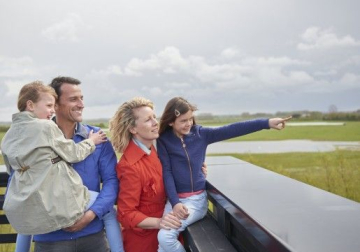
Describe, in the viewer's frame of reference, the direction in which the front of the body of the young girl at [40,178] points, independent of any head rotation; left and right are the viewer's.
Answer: facing away from the viewer and to the right of the viewer

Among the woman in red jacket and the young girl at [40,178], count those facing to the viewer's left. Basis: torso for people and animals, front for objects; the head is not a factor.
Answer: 0

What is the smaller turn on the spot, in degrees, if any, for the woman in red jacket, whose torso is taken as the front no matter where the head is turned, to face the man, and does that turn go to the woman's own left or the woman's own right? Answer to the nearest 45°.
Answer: approximately 135° to the woman's own right

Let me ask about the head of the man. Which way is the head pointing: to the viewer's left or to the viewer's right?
to the viewer's right

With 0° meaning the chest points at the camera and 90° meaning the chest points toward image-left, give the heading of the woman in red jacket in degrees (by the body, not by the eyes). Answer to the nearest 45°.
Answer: approximately 315°

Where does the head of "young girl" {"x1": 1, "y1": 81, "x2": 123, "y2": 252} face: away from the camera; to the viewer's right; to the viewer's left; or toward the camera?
to the viewer's right
